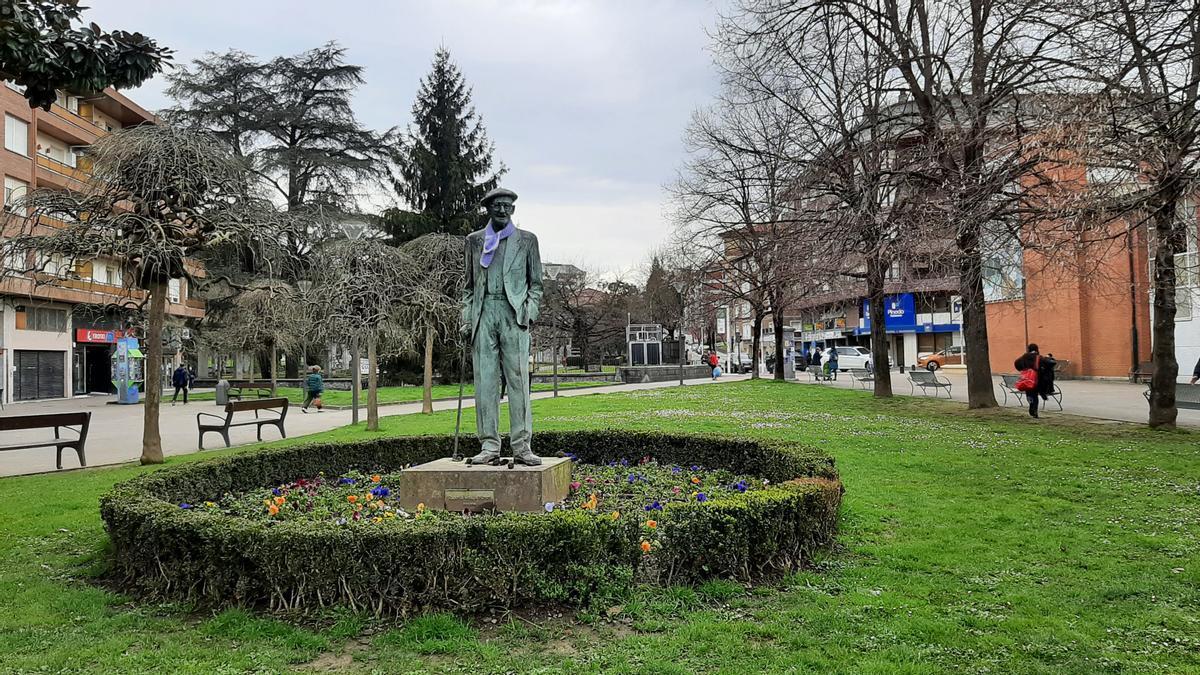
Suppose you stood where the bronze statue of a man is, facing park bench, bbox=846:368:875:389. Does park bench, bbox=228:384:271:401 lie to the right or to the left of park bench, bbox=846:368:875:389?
left

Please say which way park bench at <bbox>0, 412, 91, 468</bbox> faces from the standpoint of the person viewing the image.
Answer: facing away from the viewer and to the left of the viewer

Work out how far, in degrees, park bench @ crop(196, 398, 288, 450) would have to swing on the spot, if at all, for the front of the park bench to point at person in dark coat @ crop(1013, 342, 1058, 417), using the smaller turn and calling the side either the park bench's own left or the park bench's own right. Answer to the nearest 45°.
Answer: approximately 135° to the park bench's own right

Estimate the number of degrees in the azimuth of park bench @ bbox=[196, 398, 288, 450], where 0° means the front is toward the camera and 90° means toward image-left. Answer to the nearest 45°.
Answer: approximately 135°

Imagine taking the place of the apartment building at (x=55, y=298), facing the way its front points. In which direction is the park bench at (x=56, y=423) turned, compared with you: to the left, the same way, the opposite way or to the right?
the opposite way

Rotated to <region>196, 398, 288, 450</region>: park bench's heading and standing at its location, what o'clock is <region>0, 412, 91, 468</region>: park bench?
<region>0, 412, 91, 468</region>: park bench is roughly at 9 o'clock from <region>196, 398, 288, 450</region>: park bench.

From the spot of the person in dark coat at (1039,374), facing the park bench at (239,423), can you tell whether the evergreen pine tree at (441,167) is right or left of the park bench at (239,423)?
right
